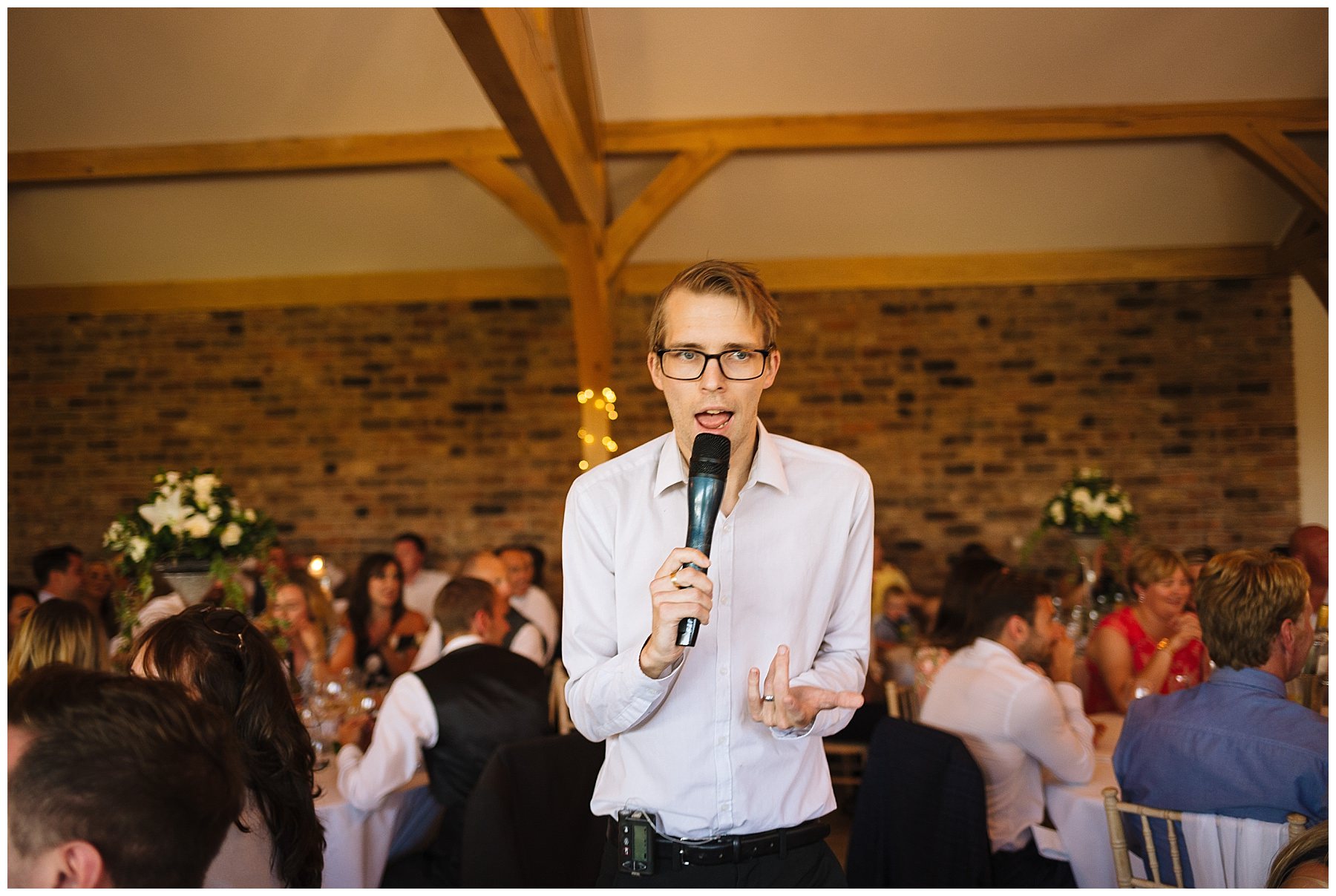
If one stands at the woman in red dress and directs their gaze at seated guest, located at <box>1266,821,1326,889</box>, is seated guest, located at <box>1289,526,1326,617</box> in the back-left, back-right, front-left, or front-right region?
back-left

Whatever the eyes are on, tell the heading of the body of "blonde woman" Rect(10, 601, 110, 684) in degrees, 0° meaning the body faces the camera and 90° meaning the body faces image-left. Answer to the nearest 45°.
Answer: approximately 180°

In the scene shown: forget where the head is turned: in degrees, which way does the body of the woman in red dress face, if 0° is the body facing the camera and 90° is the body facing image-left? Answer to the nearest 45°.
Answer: approximately 315°

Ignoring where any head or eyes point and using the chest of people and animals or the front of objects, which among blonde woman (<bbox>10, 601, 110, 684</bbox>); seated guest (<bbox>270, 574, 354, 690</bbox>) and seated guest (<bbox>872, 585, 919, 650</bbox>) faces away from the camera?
the blonde woman

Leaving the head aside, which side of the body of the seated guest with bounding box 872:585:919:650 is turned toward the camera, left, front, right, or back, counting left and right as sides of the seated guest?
front

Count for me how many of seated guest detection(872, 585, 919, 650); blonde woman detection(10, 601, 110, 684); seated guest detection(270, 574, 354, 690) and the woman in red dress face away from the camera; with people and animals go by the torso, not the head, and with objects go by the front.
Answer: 1

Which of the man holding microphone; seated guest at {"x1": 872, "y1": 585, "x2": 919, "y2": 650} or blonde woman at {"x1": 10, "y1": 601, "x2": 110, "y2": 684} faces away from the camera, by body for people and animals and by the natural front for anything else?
the blonde woman

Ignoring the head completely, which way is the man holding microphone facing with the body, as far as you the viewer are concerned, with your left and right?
facing the viewer

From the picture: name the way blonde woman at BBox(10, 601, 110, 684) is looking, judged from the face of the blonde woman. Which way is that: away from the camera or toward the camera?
away from the camera

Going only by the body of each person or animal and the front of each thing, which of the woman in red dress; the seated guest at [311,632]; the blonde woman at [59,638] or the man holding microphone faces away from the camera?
the blonde woman

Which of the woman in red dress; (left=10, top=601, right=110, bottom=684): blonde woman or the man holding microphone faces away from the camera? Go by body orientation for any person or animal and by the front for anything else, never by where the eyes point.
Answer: the blonde woman

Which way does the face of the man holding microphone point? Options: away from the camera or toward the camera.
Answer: toward the camera

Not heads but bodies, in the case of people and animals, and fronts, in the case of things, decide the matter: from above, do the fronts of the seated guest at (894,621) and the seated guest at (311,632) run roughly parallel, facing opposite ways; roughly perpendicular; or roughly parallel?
roughly parallel

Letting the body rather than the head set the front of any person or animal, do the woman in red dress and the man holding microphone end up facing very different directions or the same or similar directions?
same or similar directions

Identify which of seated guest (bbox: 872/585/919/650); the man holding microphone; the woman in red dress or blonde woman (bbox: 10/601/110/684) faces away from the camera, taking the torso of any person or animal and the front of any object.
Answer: the blonde woman

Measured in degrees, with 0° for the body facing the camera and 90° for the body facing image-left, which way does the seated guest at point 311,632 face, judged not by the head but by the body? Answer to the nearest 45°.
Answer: approximately 45°
